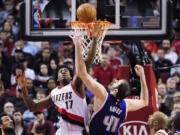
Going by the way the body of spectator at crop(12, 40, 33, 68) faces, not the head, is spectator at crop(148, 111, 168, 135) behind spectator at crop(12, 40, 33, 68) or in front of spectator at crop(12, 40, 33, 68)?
in front

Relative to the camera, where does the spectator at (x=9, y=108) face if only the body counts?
toward the camera

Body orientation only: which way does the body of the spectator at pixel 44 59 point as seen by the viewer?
toward the camera

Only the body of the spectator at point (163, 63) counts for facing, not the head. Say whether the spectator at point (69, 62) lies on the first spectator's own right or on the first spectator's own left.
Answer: on the first spectator's own right

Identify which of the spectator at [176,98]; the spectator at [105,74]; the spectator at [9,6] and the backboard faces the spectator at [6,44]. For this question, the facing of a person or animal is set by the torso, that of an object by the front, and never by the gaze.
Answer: the spectator at [9,6]

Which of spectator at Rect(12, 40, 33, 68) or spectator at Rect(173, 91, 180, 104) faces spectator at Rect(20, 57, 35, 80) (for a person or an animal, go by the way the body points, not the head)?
spectator at Rect(12, 40, 33, 68)

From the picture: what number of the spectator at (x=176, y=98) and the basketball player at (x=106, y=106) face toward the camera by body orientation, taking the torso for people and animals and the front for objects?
1

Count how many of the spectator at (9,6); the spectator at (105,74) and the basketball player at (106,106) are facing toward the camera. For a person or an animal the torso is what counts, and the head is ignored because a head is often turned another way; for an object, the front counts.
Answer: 2

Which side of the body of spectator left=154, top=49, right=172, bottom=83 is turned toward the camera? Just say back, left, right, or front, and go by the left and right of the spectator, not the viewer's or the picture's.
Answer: front
